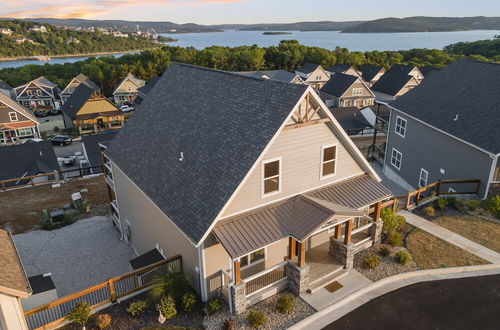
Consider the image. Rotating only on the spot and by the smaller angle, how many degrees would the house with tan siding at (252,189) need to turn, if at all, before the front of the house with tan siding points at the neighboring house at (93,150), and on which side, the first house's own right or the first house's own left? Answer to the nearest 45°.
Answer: approximately 180°

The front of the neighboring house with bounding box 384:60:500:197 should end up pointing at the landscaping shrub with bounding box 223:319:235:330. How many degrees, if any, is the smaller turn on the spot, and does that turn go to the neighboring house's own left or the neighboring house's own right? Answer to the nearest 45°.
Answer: approximately 45° to the neighboring house's own right

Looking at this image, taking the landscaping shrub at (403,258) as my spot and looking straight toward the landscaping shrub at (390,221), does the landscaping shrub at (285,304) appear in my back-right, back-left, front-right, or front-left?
back-left

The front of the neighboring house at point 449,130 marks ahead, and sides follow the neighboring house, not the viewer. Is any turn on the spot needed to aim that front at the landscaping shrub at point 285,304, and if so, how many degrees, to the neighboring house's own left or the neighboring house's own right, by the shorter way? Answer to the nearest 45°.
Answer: approximately 45° to the neighboring house's own right

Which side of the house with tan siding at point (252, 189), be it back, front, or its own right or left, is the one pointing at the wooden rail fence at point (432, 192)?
left

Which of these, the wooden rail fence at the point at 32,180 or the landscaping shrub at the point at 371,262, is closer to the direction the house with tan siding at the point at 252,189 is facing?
the landscaping shrub

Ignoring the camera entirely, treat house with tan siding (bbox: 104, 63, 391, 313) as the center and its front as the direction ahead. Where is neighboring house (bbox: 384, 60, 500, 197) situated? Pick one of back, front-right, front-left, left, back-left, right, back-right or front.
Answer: left

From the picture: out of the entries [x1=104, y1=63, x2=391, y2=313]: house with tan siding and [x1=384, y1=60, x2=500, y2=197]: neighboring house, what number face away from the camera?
0
